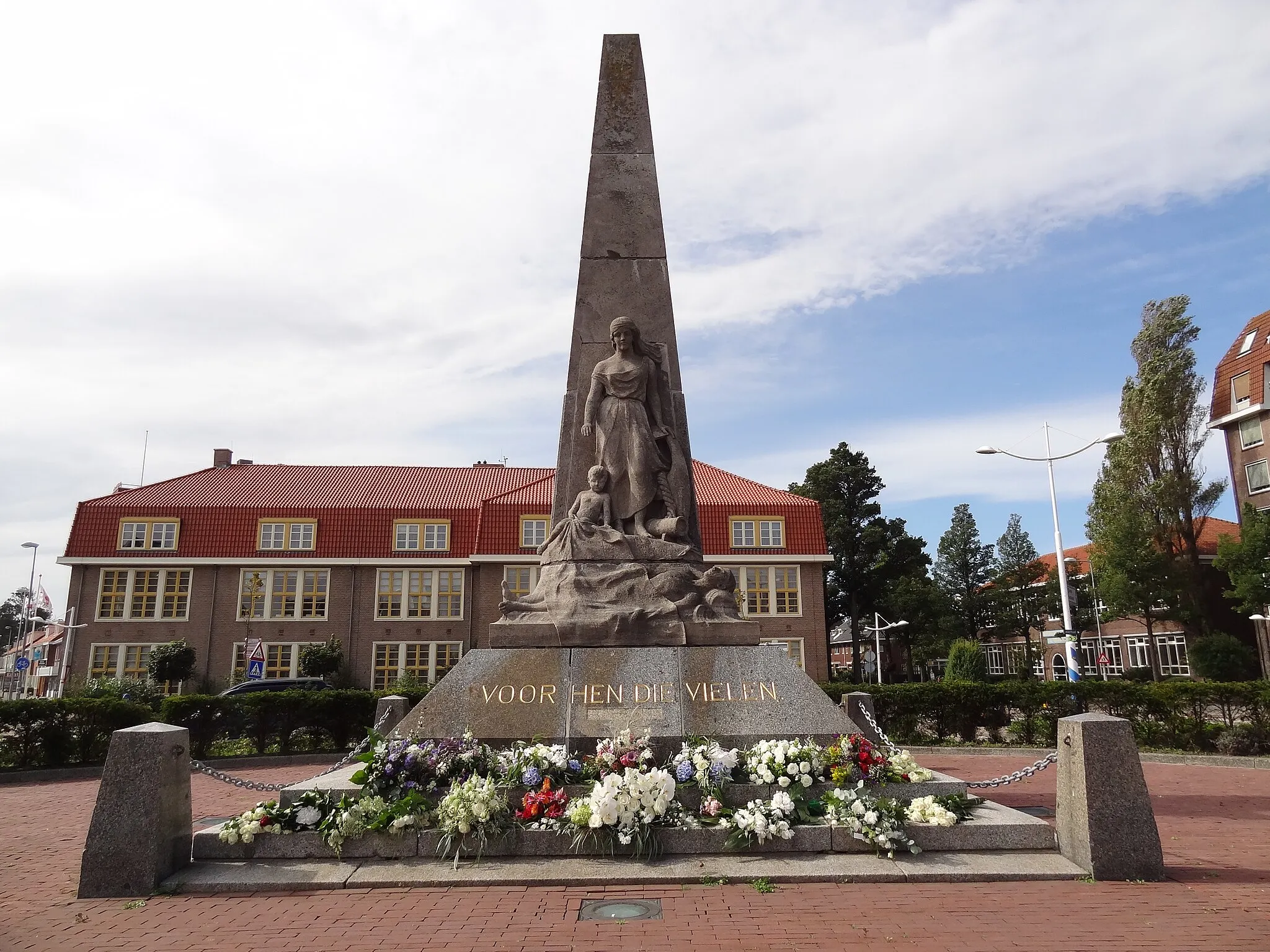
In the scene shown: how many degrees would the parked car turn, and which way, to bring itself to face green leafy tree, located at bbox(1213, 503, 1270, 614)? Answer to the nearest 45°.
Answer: approximately 180°

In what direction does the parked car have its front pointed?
to the viewer's left

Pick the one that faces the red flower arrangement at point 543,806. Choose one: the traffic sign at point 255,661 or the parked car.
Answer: the traffic sign

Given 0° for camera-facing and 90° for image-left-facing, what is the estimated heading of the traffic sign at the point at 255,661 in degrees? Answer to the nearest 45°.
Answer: approximately 0°

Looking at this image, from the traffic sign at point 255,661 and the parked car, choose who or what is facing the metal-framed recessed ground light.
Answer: the traffic sign

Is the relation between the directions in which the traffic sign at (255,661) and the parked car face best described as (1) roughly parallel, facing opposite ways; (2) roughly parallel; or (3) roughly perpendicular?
roughly perpendicular

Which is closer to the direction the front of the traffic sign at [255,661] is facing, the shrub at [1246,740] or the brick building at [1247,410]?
the shrub

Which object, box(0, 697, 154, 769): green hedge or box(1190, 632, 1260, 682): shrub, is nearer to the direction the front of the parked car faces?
the green hedge

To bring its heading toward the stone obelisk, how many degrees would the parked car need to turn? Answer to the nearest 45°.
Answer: approximately 90° to its left

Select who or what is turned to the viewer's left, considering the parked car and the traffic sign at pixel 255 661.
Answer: the parked car

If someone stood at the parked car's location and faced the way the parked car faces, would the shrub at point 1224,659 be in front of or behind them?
behind

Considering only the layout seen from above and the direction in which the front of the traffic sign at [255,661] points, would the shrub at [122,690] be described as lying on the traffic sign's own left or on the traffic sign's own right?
on the traffic sign's own right

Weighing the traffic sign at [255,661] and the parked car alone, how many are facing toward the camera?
1

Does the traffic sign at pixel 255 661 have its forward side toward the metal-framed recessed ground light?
yes
